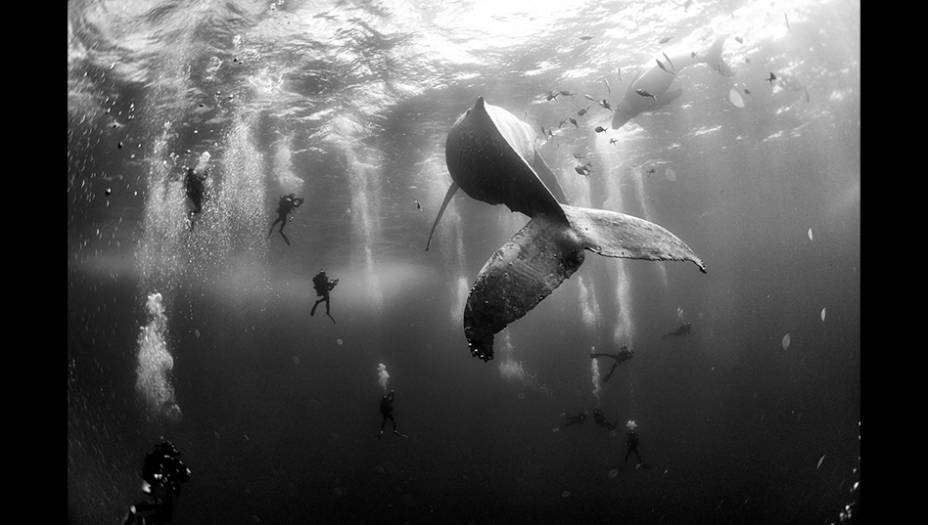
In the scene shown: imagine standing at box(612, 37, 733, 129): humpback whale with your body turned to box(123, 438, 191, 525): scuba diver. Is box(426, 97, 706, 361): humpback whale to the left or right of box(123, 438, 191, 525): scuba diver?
left

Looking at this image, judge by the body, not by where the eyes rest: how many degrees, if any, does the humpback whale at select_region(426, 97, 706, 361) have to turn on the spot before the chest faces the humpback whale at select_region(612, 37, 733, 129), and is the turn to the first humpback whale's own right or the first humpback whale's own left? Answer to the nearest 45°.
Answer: approximately 45° to the first humpback whale's own right

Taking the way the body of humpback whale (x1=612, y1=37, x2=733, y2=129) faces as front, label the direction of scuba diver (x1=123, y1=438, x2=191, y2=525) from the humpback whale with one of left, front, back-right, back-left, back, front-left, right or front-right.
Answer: front-left

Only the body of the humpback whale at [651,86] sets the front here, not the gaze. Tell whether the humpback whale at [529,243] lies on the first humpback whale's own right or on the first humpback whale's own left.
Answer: on the first humpback whale's own left

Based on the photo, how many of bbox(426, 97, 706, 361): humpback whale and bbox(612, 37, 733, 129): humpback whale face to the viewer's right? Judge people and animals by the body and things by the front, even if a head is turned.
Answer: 0

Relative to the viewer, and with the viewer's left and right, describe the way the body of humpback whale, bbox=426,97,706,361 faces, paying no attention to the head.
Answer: facing away from the viewer and to the left of the viewer

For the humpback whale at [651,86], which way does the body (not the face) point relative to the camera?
to the viewer's left
